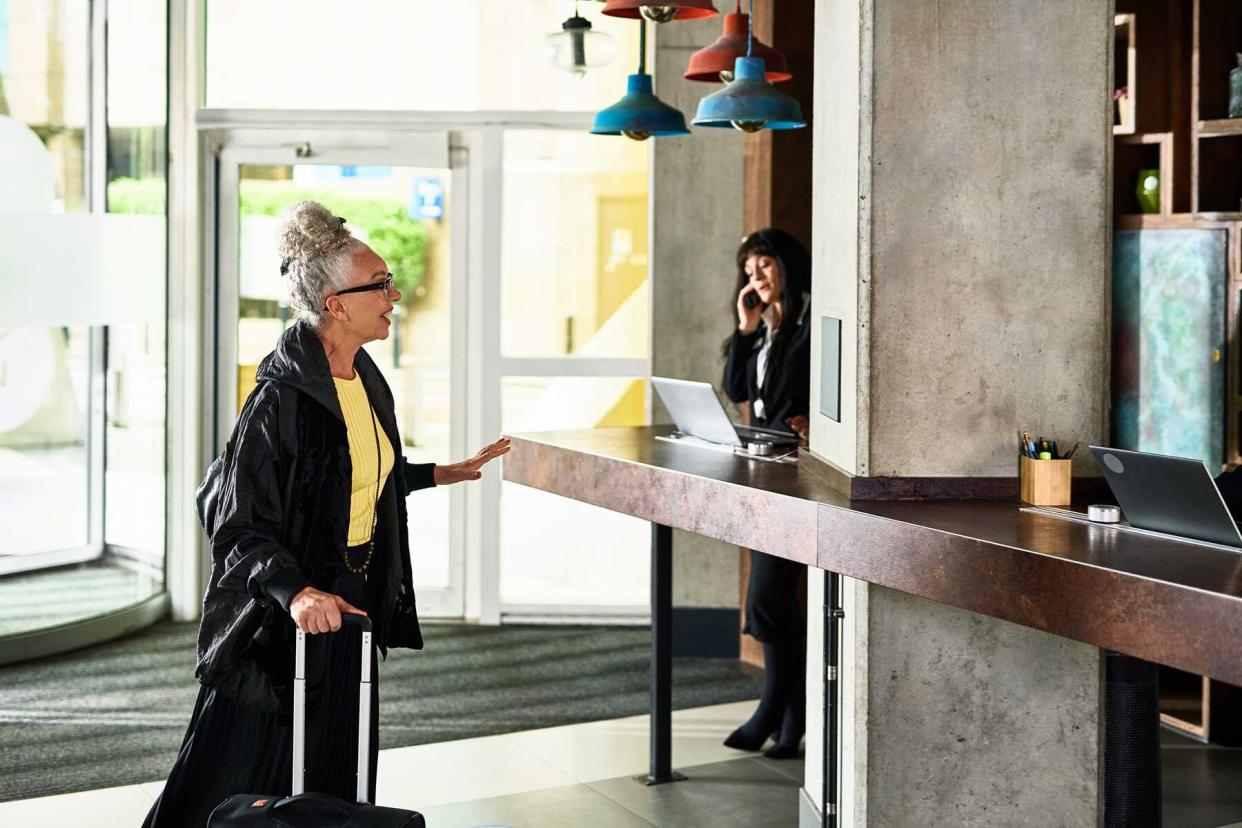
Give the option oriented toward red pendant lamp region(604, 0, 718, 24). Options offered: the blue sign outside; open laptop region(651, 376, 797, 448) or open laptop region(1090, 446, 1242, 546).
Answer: the blue sign outside

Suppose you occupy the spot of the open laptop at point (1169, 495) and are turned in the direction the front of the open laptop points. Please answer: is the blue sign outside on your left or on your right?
on your left

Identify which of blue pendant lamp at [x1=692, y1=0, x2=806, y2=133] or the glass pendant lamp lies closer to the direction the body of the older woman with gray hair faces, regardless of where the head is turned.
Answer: the blue pendant lamp

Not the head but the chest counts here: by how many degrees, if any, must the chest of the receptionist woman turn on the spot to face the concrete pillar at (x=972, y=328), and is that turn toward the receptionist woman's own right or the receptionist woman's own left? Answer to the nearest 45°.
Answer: approximately 45° to the receptionist woman's own left

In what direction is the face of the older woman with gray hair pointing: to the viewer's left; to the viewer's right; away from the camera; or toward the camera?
to the viewer's right

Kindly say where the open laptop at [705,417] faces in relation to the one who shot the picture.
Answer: facing away from the viewer and to the right of the viewer

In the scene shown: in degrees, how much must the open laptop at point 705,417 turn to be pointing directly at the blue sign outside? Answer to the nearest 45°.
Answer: approximately 90° to its left

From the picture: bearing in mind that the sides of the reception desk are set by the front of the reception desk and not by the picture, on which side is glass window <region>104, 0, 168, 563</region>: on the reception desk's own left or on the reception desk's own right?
on the reception desk's own right

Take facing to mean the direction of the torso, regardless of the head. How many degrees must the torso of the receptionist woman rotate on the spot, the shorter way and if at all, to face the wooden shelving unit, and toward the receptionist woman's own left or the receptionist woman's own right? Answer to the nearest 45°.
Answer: approximately 135° to the receptionist woman's own left

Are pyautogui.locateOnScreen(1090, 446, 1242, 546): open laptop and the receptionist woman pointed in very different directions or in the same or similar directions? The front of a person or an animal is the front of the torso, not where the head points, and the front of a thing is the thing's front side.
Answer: very different directions
